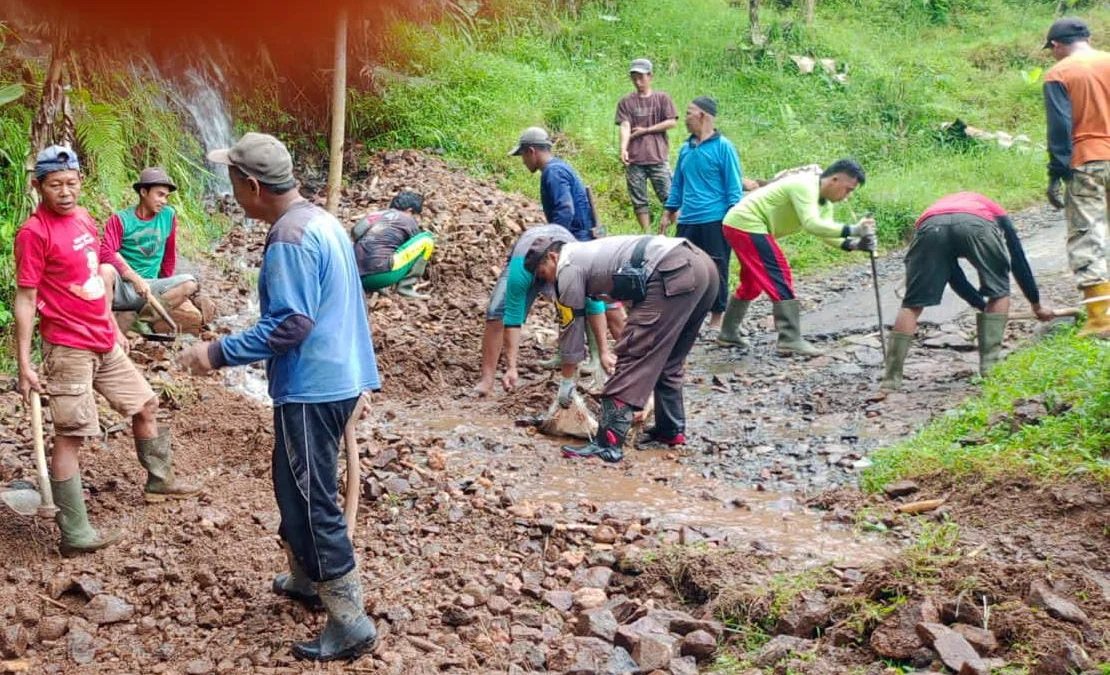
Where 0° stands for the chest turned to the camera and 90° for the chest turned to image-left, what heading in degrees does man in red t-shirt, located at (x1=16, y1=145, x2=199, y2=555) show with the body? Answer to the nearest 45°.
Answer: approximately 315°

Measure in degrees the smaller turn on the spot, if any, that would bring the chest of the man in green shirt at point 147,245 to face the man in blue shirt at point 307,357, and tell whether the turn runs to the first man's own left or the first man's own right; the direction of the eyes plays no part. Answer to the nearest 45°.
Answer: approximately 45° to the first man's own right

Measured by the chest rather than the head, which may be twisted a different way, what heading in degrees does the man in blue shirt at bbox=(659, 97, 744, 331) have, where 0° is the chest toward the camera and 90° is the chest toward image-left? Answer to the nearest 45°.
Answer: approximately 45°

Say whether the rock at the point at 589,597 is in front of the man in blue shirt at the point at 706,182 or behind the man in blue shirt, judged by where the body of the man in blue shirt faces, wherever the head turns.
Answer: in front

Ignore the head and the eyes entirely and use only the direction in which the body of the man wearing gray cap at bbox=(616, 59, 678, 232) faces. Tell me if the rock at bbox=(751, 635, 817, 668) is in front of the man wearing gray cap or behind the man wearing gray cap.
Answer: in front

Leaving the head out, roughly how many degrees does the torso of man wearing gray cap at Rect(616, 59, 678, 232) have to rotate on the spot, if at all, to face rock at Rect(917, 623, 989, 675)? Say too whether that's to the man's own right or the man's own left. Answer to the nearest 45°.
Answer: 0° — they already face it

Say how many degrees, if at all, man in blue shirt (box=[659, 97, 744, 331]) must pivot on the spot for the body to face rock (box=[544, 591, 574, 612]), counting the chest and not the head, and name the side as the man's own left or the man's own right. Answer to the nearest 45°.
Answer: approximately 45° to the man's own left

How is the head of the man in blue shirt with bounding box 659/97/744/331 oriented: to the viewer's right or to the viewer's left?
to the viewer's left

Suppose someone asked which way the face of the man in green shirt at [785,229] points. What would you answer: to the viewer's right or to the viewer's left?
to the viewer's right

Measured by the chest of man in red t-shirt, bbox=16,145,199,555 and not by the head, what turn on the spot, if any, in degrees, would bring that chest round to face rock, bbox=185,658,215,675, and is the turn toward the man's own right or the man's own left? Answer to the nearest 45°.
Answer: approximately 45° to the man's own right

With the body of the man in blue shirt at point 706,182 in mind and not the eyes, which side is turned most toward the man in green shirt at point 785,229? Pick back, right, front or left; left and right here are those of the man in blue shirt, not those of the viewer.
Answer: left

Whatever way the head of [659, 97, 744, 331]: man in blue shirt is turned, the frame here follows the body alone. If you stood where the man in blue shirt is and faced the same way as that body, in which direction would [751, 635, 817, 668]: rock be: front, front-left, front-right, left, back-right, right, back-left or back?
front-left
